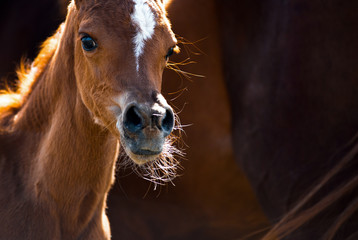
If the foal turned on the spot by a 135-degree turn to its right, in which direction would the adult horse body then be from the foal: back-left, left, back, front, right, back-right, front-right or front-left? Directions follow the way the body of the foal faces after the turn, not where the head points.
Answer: back

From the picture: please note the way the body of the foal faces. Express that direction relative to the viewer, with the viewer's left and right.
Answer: facing the viewer and to the right of the viewer
